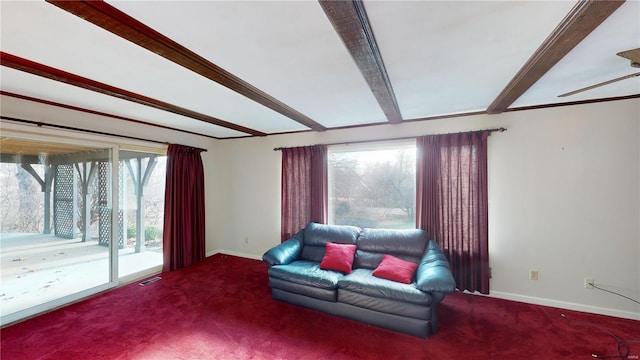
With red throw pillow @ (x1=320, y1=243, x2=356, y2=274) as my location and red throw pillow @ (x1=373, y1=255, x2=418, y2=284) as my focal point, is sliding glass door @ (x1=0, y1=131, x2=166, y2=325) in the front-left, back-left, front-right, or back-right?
back-right

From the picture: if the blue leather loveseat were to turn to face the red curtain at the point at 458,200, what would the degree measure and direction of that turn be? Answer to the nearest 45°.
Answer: approximately 180°

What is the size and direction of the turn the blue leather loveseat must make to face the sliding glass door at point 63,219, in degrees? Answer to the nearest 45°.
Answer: approximately 45° to its right

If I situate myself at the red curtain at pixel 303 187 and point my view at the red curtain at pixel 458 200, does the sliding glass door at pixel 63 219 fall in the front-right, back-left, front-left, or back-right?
back-right

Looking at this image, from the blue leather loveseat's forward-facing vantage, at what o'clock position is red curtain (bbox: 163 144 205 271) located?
The red curtain is roughly at 2 o'clock from the blue leather loveseat.

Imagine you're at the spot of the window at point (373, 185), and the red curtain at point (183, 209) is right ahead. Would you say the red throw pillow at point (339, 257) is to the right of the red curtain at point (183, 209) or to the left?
left

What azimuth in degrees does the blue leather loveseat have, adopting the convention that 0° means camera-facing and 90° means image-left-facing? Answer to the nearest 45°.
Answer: approximately 45°

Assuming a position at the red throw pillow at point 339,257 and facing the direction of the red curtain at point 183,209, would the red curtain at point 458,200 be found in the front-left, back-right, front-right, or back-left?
back-right

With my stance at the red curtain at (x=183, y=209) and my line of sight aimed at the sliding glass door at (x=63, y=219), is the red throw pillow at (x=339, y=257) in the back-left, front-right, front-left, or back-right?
back-left
